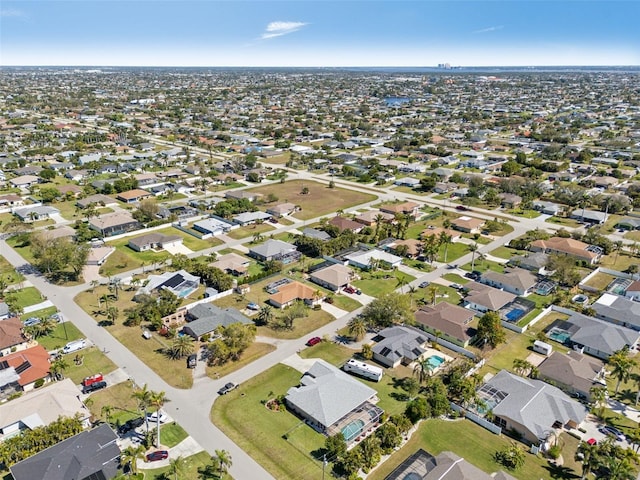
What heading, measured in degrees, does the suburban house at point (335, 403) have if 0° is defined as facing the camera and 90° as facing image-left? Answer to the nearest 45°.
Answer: approximately 135°

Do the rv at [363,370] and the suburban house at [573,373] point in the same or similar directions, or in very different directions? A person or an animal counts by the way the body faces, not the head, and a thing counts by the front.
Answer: very different directions

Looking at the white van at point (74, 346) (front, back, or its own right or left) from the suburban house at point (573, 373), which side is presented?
left

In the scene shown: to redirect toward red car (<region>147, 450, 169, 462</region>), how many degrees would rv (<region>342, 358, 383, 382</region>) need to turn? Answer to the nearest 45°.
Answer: approximately 90° to its left

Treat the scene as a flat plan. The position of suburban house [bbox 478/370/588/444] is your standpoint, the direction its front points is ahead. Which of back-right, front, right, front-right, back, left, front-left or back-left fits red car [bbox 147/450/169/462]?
right

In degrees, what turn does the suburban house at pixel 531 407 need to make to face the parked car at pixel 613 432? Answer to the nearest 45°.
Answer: approximately 45° to its left

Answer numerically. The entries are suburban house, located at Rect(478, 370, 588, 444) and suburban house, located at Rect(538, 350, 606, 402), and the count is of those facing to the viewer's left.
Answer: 0

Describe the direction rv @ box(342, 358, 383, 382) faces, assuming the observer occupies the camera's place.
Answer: facing away from the viewer and to the left of the viewer
